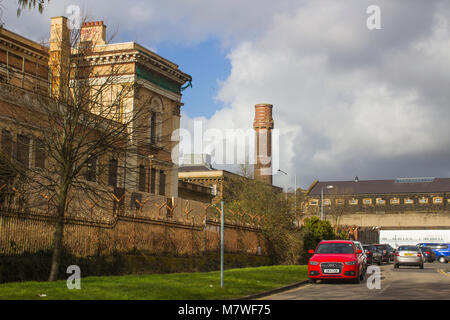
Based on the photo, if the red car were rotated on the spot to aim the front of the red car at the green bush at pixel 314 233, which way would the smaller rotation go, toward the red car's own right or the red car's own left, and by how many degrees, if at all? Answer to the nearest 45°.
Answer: approximately 180°

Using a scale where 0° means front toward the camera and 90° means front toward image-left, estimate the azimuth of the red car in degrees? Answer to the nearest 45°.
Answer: approximately 0°

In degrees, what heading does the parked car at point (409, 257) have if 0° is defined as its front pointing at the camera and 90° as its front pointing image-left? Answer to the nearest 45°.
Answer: approximately 180°

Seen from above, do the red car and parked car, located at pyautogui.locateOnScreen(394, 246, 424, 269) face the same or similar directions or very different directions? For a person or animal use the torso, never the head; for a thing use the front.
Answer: very different directions

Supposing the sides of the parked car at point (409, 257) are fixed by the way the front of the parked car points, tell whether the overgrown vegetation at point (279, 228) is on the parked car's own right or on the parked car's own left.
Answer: on the parked car's own left

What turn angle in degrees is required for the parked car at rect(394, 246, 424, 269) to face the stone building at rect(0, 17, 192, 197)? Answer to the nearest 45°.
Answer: approximately 90° to its left
